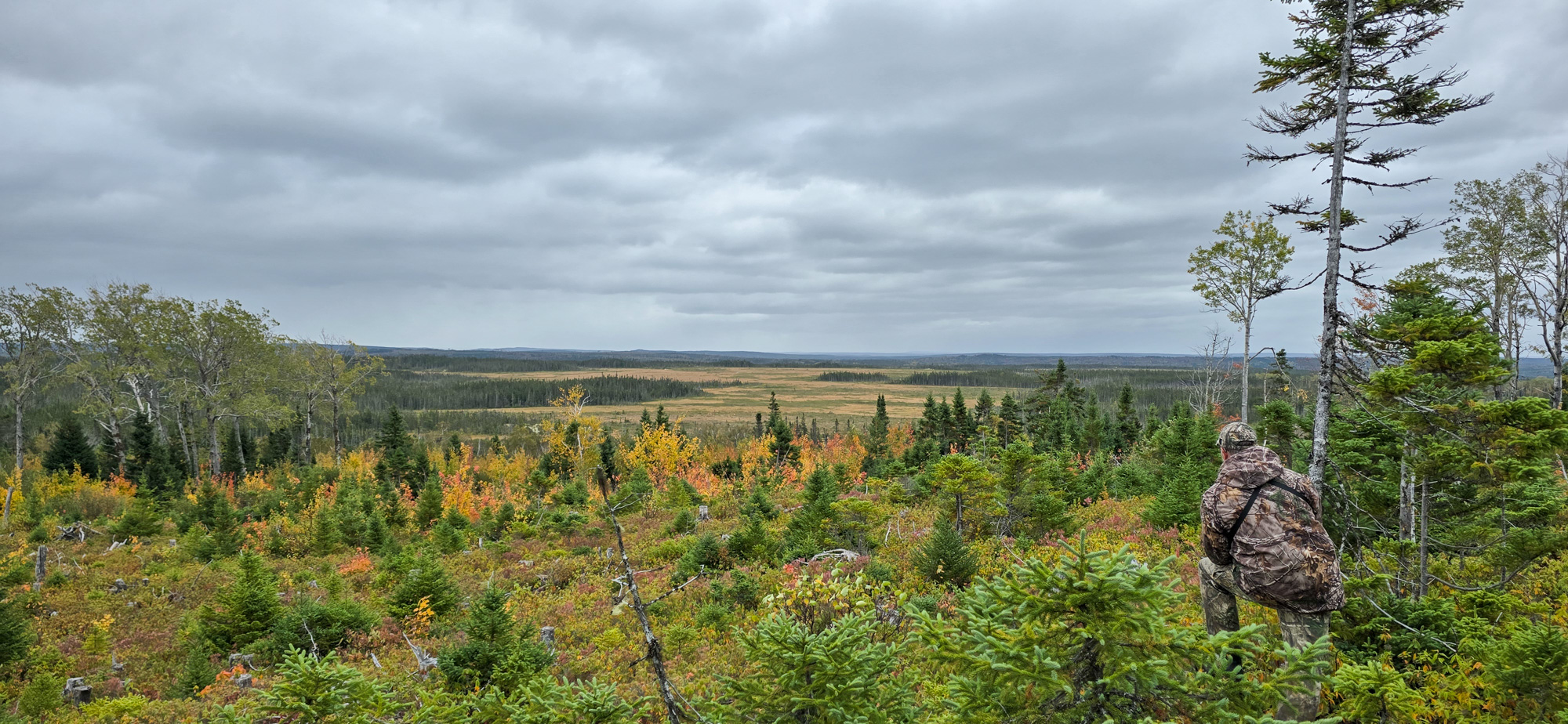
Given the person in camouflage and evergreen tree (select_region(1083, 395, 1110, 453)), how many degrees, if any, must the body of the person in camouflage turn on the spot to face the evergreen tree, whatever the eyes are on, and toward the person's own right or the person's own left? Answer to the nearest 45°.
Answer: approximately 45° to the person's own right

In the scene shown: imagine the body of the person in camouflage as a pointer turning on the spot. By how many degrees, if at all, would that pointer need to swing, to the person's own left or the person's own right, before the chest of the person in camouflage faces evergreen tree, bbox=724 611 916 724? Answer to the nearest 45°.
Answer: approximately 90° to the person's own left

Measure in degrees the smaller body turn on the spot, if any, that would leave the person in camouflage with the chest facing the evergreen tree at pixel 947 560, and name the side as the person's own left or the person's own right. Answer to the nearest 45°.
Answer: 0° — they already face it

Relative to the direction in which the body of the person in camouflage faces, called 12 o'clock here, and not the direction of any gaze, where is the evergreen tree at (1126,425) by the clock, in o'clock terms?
The evergreen tree is roughly at 1 o'clock from the person in camouflage.

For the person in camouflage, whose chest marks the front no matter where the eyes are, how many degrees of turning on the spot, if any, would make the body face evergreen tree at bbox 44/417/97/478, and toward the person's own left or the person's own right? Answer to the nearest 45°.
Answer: approximately 45° to the person's own left

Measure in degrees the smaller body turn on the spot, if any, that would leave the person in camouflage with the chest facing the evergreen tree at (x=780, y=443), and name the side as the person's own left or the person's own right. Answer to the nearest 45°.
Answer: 0° — they already face it

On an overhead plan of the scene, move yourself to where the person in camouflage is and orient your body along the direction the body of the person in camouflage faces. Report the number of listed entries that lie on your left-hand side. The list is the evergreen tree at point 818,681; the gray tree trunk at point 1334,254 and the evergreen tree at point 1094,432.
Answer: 1

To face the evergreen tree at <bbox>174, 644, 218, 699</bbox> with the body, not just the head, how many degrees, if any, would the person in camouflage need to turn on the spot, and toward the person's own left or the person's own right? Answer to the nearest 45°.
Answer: approximately 45° to the person's own left

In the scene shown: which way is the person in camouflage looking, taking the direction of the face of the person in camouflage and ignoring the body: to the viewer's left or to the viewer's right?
to the viewer's left

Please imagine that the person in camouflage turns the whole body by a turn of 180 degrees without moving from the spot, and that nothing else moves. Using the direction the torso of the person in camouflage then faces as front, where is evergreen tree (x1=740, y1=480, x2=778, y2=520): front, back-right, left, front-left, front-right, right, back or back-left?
back

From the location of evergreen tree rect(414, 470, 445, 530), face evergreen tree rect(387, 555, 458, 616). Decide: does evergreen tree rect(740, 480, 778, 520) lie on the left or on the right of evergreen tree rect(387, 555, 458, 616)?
left

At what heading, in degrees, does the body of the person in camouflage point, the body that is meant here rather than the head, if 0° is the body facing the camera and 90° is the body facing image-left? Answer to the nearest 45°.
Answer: approximately 135°

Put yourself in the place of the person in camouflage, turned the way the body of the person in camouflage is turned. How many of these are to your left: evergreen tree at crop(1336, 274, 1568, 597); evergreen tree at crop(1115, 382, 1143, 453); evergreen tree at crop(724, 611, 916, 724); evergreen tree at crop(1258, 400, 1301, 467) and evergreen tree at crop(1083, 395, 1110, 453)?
1

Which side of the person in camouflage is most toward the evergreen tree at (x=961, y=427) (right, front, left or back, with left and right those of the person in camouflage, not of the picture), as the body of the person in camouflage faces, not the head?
front

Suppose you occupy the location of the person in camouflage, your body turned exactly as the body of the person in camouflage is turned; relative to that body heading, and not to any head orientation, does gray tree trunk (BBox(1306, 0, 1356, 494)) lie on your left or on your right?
on your right

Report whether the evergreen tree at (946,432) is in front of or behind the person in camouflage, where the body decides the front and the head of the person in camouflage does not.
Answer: in front

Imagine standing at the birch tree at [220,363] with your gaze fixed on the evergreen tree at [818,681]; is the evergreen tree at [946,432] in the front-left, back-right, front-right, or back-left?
front-left

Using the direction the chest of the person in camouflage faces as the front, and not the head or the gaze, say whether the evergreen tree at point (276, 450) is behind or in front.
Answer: in front
